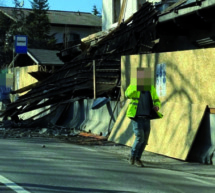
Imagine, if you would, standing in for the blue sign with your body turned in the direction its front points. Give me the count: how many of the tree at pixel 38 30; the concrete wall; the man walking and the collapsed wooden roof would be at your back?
1

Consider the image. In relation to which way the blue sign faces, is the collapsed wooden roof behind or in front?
in front

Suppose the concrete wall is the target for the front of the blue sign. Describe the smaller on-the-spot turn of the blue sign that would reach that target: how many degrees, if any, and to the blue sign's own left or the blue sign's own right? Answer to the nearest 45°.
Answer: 0° — it already faces it

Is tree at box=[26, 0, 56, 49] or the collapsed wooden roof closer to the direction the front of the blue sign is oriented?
the collapsed wooden roof

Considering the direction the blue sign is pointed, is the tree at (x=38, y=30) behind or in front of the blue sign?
behind

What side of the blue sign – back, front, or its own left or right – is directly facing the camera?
front

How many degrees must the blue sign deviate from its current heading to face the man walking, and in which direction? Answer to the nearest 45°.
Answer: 0° — it already faces them

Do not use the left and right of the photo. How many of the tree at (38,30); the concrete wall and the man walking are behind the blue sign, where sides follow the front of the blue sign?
1

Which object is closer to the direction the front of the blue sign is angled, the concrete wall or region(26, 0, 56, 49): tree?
the concrete wall
